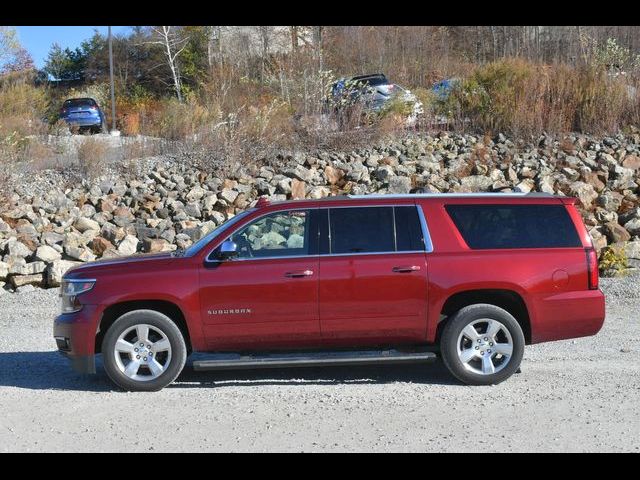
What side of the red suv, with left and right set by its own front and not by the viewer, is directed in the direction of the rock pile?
right

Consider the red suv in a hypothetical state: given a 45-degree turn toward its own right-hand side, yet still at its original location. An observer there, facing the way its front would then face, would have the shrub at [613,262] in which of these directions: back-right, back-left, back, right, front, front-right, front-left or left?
right

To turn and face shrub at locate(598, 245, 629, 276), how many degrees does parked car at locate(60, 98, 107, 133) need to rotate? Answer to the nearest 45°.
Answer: approximately 180°

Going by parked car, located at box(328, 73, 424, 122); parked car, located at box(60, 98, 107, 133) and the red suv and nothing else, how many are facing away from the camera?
1

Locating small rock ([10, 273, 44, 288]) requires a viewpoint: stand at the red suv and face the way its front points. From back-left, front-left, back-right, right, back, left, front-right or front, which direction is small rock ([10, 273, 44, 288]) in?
front-right

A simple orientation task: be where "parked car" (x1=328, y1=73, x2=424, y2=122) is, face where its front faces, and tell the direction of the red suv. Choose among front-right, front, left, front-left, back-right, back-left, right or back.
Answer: right

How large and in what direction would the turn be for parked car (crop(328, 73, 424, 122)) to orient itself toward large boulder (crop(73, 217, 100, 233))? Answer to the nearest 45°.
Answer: approximately 135° to its right

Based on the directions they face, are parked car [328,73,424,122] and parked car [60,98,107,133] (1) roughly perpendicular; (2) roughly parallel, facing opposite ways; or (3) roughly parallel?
roughly perpendicular

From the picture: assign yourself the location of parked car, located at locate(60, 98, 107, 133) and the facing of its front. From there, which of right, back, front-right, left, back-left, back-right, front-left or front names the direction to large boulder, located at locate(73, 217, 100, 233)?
back

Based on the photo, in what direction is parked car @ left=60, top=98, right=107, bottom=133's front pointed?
away from the camera

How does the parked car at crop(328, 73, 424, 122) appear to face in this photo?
to the viewer's right

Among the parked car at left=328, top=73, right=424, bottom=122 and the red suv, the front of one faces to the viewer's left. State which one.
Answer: the red suv

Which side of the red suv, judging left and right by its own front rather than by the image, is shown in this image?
left

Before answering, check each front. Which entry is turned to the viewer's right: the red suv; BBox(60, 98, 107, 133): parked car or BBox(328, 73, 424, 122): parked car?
BBox(328, 73, 424, 122): parked car
